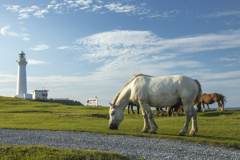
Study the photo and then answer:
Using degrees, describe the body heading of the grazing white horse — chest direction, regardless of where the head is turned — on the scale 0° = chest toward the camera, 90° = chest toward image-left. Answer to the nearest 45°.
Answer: approximately 90°

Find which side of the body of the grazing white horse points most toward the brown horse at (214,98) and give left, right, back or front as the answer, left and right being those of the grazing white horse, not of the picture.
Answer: right
